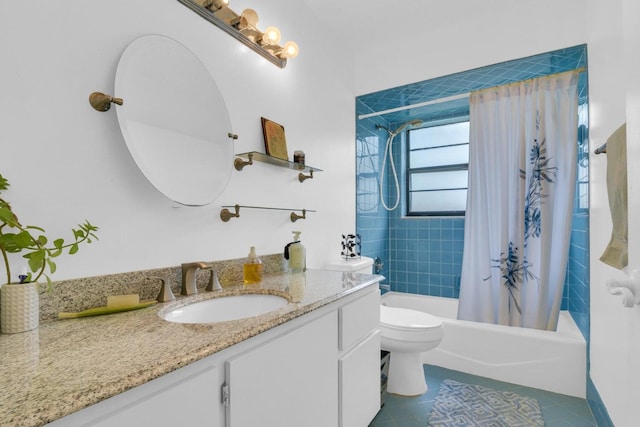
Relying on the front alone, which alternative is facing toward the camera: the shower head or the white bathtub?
the white bathtub

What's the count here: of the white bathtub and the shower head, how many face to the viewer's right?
1

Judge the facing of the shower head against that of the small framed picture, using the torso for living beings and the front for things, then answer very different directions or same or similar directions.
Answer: same or similar directions

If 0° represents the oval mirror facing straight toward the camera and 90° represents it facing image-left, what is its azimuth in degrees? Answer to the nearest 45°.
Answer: approximately 315°

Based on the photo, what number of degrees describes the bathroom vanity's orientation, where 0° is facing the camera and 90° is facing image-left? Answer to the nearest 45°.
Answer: approximately 315°

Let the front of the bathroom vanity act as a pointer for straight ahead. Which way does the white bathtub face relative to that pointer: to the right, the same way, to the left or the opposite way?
to the right

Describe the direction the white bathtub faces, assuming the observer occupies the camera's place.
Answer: facing the viewer

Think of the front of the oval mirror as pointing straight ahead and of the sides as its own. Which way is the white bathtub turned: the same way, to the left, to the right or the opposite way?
to the right

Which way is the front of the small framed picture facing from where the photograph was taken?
facing the viewer and to the right of the viewer

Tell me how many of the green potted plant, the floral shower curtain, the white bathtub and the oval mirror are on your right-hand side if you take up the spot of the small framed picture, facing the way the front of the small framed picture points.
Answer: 2

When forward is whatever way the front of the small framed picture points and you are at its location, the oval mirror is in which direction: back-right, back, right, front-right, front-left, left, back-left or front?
right

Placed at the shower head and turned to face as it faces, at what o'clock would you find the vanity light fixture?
The vanity light fixture is roughly at 4 o'clock from the shower head.

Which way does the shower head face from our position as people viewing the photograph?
facing to the right of the viewer

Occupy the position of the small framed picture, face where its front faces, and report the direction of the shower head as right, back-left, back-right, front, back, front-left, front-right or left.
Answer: left
